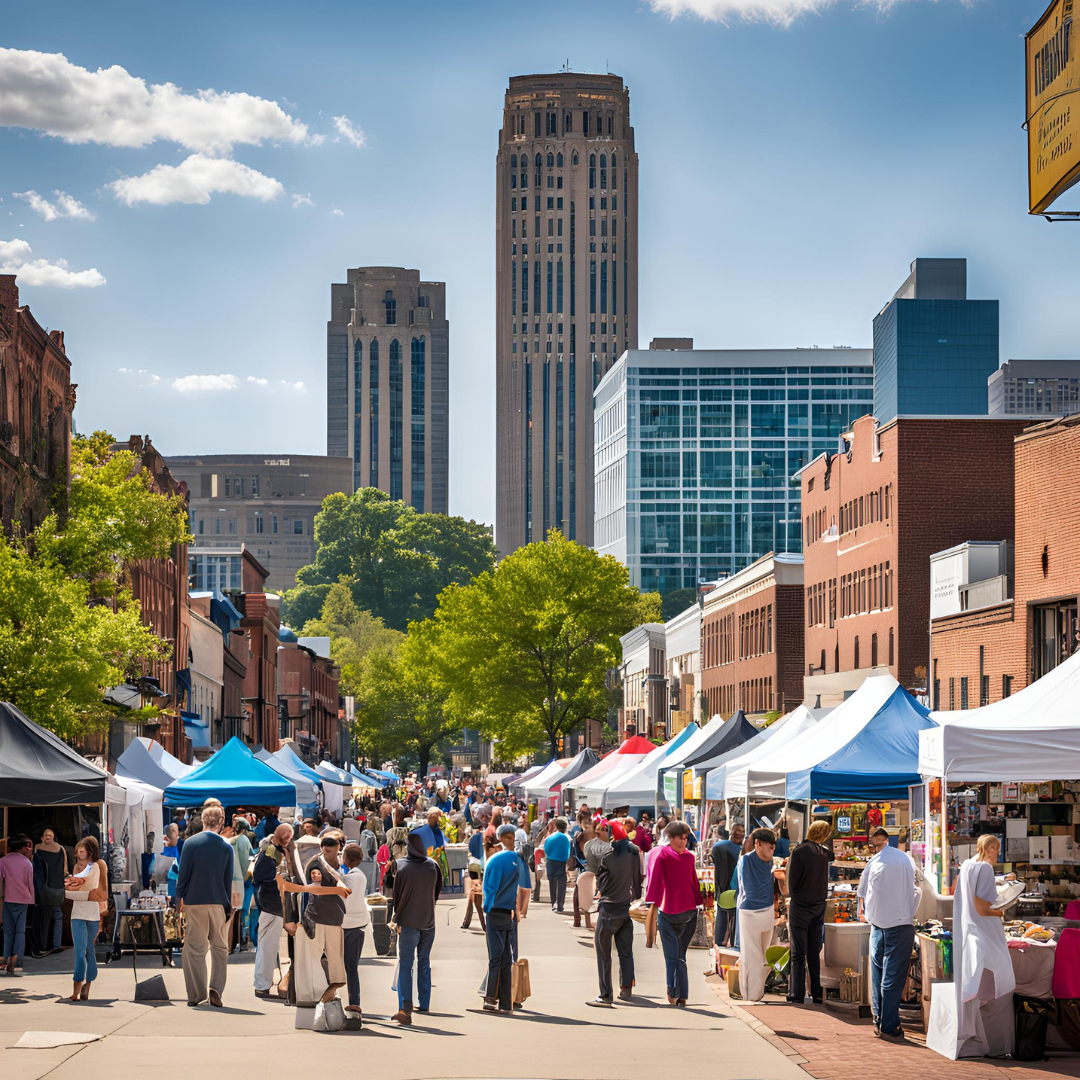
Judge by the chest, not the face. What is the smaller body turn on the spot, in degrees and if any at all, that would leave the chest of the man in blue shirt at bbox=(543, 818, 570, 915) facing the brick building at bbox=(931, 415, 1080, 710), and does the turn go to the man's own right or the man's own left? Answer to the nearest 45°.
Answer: approximately 45° to the man's own right

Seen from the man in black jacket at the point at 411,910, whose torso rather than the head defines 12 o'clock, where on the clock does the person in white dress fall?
The person in white dress is roughly at 4 o'clock from the man in black jacket.

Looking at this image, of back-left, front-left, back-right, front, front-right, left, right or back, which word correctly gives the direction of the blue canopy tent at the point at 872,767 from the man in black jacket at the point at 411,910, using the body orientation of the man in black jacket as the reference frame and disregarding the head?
front-right

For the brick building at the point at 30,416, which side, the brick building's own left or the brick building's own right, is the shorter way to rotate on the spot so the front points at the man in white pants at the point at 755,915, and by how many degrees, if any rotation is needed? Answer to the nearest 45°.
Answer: approximately 90° to the brick building's own right

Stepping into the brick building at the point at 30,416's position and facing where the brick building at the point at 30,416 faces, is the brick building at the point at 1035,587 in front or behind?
in front

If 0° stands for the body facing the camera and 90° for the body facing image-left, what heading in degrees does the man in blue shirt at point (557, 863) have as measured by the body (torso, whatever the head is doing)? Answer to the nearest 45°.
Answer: approximately 180°

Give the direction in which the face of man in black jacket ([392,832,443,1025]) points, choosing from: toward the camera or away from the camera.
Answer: away from the camera

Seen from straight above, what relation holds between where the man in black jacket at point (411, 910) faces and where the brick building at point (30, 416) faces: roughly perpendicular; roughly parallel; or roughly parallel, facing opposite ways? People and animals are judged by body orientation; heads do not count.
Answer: roughly perpendicular

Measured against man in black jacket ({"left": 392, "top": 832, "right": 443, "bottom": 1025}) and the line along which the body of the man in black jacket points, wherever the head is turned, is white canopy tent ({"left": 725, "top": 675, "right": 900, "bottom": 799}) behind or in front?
in front

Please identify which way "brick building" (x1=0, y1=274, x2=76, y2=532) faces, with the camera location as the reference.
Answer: facing to the right of the viewer

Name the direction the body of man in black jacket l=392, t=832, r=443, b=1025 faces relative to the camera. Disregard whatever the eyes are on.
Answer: away from the camera

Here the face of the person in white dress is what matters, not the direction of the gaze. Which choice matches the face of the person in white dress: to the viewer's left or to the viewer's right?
to the viewer's right

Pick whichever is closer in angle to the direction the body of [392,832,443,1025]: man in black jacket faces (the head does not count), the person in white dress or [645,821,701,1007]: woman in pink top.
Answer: the woman in pink top
